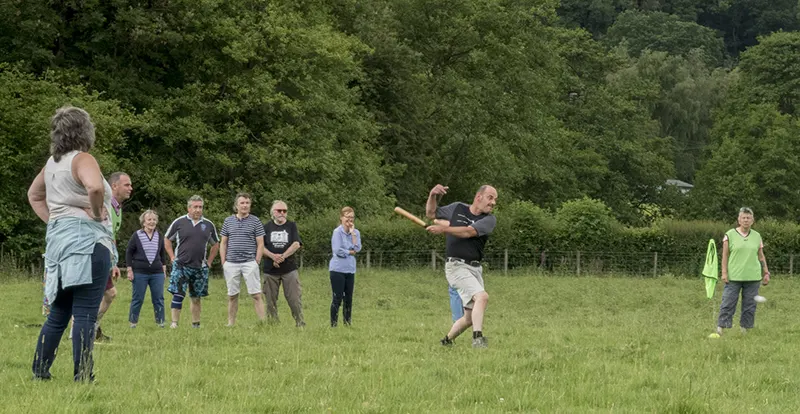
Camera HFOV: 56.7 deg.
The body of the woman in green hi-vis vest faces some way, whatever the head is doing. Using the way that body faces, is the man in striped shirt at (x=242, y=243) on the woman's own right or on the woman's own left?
on the woman's own right

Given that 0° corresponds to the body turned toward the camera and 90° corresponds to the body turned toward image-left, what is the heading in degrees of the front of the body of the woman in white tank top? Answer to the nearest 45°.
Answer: approximately 225°

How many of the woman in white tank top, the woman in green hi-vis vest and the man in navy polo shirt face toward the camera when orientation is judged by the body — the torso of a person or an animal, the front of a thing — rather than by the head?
2

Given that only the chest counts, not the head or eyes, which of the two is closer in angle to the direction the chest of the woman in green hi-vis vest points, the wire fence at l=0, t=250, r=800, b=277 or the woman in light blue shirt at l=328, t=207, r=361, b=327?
the woman in light blue shirt

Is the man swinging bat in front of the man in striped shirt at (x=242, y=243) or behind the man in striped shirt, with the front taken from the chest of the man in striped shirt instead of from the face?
in front

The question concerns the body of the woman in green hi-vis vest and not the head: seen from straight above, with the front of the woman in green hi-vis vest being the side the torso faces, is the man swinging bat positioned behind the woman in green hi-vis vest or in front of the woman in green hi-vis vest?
in front

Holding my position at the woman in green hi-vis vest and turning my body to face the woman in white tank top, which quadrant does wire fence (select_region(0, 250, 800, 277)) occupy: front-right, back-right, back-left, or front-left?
back-right

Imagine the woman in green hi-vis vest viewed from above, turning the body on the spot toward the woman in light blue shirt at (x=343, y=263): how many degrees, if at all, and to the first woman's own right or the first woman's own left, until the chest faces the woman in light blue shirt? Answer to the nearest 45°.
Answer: approximately 90° to the first woman's own right

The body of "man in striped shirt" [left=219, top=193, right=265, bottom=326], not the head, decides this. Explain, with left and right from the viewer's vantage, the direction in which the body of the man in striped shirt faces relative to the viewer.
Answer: facing the viewer
